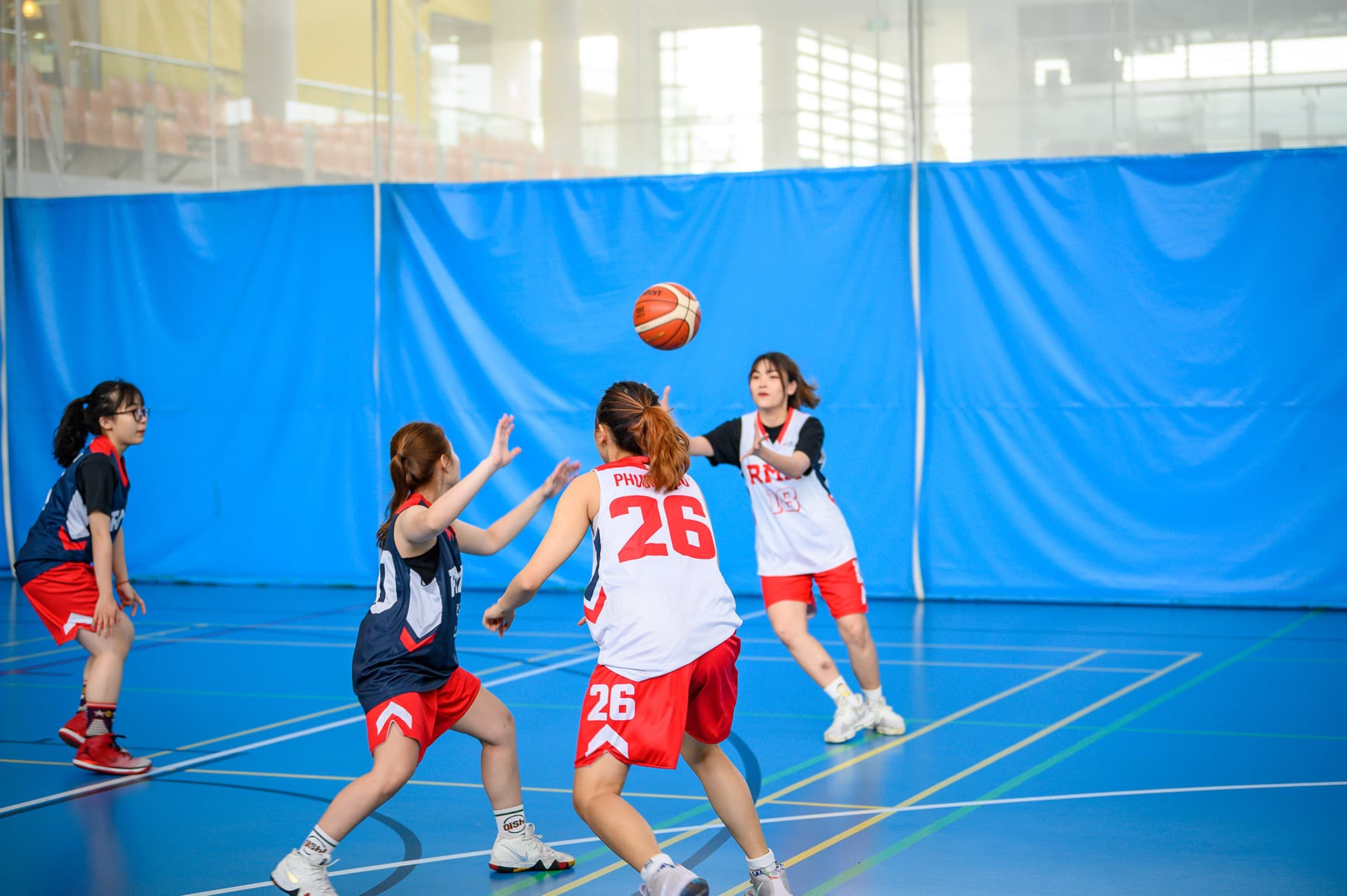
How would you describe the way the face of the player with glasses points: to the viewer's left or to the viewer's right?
to the viewer's right

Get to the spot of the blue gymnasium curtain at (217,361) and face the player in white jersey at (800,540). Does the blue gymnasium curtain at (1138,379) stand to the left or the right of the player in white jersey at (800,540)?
left

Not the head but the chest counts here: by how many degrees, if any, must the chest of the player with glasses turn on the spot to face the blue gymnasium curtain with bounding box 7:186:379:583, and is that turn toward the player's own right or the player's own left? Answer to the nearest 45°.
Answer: approximately 90° to the player's own left

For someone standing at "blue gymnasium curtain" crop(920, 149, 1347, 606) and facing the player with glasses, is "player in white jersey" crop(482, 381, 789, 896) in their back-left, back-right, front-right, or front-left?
front-left

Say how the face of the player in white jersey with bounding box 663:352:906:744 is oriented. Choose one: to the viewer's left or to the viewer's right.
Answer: to the viewer's left

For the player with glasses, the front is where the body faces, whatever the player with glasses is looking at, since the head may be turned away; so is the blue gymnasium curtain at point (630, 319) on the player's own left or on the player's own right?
on the player's own left

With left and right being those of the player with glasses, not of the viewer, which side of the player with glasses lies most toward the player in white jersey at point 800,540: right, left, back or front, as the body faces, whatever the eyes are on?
front

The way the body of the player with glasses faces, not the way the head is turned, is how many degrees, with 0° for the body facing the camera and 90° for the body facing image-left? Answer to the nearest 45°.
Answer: approximately 270°

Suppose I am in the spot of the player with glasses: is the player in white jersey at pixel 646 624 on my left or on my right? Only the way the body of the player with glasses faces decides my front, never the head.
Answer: on my right
